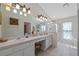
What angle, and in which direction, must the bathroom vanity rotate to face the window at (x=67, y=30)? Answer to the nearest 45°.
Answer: approximately 45° to its left

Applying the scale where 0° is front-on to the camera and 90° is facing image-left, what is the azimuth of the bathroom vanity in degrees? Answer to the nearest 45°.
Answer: approximately 315°
